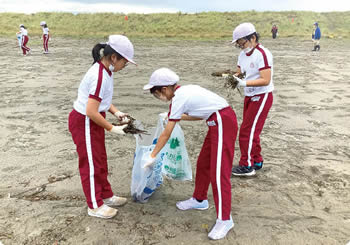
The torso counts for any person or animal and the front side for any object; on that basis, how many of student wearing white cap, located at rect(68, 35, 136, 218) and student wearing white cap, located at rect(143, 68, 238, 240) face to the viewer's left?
1

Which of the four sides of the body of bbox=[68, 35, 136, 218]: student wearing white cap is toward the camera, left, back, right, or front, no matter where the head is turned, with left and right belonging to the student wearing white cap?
right

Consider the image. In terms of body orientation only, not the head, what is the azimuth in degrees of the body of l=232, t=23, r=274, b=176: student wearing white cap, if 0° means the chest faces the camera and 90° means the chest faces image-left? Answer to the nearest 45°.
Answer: approximately 45°

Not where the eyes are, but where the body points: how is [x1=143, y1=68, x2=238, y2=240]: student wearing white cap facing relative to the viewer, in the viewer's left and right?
facing to the left of the viewer

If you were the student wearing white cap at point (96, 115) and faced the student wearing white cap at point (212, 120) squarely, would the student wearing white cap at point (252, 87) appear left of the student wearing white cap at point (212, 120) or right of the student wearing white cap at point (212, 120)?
left

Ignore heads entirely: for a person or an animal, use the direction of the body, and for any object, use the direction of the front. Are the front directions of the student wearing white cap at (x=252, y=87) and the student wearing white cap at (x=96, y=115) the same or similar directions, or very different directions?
very different directions

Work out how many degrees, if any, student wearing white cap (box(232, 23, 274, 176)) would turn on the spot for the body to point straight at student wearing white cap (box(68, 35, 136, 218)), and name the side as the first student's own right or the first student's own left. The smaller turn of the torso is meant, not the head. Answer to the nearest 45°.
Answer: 0° — they already face them

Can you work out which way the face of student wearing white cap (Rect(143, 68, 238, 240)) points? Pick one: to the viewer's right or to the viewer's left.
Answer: to the viewer's left

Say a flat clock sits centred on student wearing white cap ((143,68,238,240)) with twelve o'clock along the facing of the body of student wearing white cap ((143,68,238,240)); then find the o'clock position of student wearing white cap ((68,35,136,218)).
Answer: student wearing white cap ((68,35,136,218)) is roughly at 12 o'clock from student wearing white cap ((143,68,238,240)).

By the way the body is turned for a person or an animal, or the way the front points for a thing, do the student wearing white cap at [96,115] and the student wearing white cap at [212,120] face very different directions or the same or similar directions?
very different directions

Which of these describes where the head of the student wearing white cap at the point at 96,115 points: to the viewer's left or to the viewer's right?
to the viewer's right
